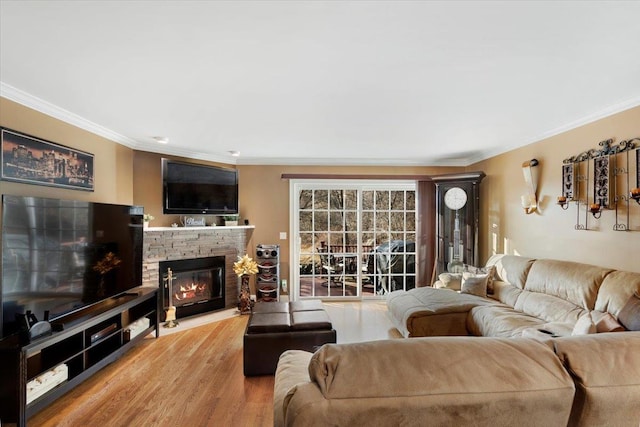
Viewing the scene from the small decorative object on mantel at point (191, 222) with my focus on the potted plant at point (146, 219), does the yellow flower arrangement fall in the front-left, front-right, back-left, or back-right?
back-left

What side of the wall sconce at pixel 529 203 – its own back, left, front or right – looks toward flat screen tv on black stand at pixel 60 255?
front

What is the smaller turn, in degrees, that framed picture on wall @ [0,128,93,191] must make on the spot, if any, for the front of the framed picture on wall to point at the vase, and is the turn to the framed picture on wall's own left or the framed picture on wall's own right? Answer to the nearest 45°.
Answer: approximately 45° to the framed picture on wall's own left

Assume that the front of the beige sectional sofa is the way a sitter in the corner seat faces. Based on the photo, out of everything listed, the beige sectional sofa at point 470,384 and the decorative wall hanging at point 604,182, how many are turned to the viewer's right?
0

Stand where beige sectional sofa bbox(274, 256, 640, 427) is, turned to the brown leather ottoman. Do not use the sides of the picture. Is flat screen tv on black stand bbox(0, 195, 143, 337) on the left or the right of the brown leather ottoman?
left

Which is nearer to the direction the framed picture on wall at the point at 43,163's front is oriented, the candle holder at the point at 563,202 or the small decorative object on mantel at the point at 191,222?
the candle holder

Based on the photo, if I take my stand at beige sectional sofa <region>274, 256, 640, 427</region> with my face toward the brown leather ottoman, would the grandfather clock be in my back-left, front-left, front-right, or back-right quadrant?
front-right

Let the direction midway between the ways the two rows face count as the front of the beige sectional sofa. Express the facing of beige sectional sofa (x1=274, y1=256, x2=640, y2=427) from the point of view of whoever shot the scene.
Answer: facing away from the viewer and to the left of the viewer

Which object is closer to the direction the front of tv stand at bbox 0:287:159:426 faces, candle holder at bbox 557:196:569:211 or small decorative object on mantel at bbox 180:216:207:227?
the candle holder

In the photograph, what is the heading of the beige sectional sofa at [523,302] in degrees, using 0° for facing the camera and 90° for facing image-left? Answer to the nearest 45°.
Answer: approximately 45°

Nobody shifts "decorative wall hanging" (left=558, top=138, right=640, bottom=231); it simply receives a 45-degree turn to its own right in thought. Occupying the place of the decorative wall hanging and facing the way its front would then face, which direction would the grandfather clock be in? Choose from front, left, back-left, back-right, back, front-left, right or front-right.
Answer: front-right

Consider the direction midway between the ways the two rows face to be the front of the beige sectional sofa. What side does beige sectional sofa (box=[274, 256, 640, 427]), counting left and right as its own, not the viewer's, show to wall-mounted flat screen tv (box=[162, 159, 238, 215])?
front

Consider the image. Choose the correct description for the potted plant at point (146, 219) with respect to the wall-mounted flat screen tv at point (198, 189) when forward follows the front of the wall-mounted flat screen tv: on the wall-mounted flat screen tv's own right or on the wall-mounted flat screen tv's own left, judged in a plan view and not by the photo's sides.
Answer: on the wall-mounted flat screen tv's own right

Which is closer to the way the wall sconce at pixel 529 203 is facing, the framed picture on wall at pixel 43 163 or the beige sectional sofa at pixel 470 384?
the framed picture on wall

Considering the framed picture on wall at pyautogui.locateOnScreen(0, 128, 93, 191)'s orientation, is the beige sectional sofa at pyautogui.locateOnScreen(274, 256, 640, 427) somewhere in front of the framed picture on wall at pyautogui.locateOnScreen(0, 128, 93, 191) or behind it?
in front

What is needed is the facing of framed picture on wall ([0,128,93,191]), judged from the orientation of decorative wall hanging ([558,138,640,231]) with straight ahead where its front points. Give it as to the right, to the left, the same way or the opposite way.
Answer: the opposite way

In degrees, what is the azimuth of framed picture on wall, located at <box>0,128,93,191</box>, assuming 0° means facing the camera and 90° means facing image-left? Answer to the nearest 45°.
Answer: approximately 315°
